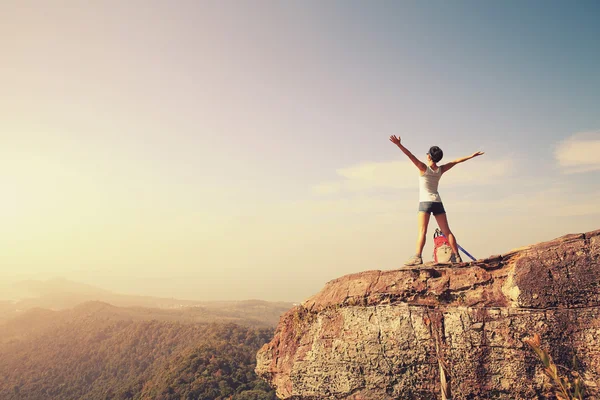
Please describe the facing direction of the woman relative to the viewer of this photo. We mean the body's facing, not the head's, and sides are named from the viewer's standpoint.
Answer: facing away from the viewer and to the left of the viewer

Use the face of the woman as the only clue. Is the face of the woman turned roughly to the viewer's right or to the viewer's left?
to the viewer's left
